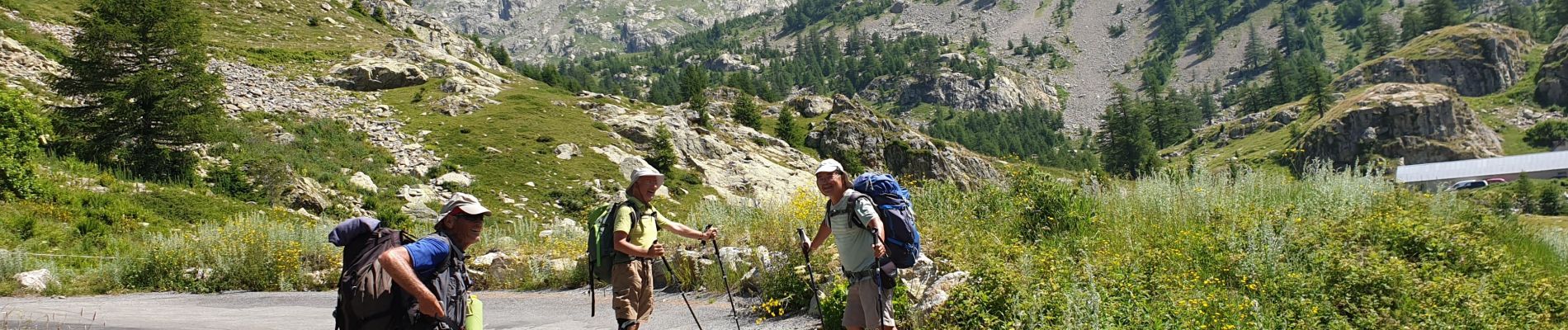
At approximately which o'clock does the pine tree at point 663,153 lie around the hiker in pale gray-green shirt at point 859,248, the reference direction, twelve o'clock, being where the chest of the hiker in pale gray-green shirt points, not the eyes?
The pine tree is roughly at 4 o'clock from the hiker in pale gray-green shirt.

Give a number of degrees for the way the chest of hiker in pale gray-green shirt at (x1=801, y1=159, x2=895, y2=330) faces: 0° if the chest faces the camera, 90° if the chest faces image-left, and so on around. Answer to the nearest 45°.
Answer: approximately 45°

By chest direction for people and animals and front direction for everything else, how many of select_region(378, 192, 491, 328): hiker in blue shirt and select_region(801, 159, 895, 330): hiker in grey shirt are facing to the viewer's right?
1

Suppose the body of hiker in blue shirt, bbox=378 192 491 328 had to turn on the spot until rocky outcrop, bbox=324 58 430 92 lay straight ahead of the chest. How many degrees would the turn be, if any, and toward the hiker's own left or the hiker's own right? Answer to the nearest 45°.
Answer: approximately 90° to the hiker's own left

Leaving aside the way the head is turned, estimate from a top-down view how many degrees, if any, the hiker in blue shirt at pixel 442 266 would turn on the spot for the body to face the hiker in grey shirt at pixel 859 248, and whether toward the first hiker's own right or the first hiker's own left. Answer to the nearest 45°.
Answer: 0° — they already face them

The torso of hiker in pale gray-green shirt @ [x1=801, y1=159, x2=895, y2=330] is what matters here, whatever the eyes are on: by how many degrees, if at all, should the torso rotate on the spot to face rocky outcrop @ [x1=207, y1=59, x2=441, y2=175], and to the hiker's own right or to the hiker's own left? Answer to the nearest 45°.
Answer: approximately 90° to the hiker's own right

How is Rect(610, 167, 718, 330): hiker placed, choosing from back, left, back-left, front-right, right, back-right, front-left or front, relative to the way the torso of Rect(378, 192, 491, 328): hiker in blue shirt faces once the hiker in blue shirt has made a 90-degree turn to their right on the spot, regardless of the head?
back-left

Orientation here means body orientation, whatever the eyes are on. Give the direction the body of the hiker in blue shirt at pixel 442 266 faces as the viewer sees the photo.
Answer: to the viewer's right

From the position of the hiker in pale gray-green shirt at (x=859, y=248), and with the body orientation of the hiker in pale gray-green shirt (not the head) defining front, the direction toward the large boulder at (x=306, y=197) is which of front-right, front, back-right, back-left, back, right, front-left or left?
right
